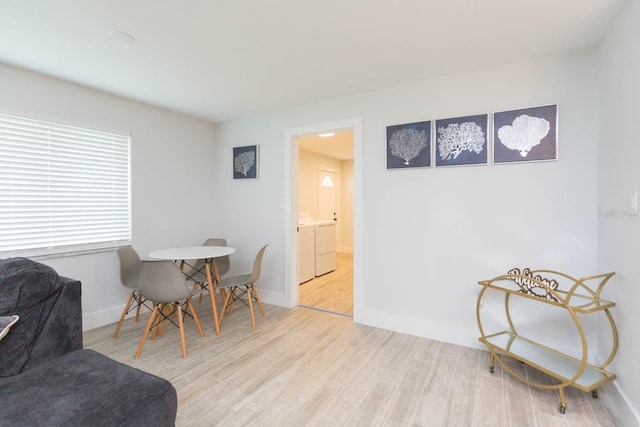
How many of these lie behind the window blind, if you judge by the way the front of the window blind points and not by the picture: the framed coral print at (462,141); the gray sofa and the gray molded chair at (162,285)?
0

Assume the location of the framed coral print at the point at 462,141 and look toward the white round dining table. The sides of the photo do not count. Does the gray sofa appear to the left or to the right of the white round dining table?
left

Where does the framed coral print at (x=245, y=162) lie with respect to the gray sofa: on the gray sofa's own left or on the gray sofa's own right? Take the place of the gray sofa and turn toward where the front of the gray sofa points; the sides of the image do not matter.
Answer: on the gray sofa's own left

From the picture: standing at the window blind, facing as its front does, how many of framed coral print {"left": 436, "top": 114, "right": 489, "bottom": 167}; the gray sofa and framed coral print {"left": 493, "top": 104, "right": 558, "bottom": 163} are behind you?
0

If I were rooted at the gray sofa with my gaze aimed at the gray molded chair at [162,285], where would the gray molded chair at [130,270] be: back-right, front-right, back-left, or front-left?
front-left

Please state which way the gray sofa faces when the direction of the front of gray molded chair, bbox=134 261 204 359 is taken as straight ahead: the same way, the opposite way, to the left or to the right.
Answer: to the right

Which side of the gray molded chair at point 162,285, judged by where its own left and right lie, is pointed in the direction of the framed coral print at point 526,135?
right

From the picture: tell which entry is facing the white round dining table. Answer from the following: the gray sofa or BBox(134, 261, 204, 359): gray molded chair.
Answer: the gray molded chair

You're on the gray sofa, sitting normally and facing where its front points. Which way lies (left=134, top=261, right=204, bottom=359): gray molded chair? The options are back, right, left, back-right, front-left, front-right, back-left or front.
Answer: left

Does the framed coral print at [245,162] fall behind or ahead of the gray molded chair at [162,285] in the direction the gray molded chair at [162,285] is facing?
ahead

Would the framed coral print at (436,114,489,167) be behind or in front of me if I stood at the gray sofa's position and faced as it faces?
in front

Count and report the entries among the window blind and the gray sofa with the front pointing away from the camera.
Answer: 0

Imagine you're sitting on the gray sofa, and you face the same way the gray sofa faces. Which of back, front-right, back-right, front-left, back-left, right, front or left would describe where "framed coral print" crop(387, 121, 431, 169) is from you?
front-left

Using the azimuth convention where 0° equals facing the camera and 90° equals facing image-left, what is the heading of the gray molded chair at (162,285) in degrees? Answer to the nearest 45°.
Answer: approximately 225°

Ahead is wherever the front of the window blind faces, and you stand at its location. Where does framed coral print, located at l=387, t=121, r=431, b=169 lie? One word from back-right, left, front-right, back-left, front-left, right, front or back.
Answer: front

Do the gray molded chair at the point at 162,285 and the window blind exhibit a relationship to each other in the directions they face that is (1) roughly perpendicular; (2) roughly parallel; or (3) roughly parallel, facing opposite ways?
roughly perpendicular

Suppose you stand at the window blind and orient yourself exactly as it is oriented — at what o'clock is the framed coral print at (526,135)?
The framed coral print is roughly at 12 o'clock from the window blind.

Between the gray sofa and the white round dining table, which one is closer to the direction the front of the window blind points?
the white round dining table

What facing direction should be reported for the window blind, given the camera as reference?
facing the viewer and to the right of the viewer
